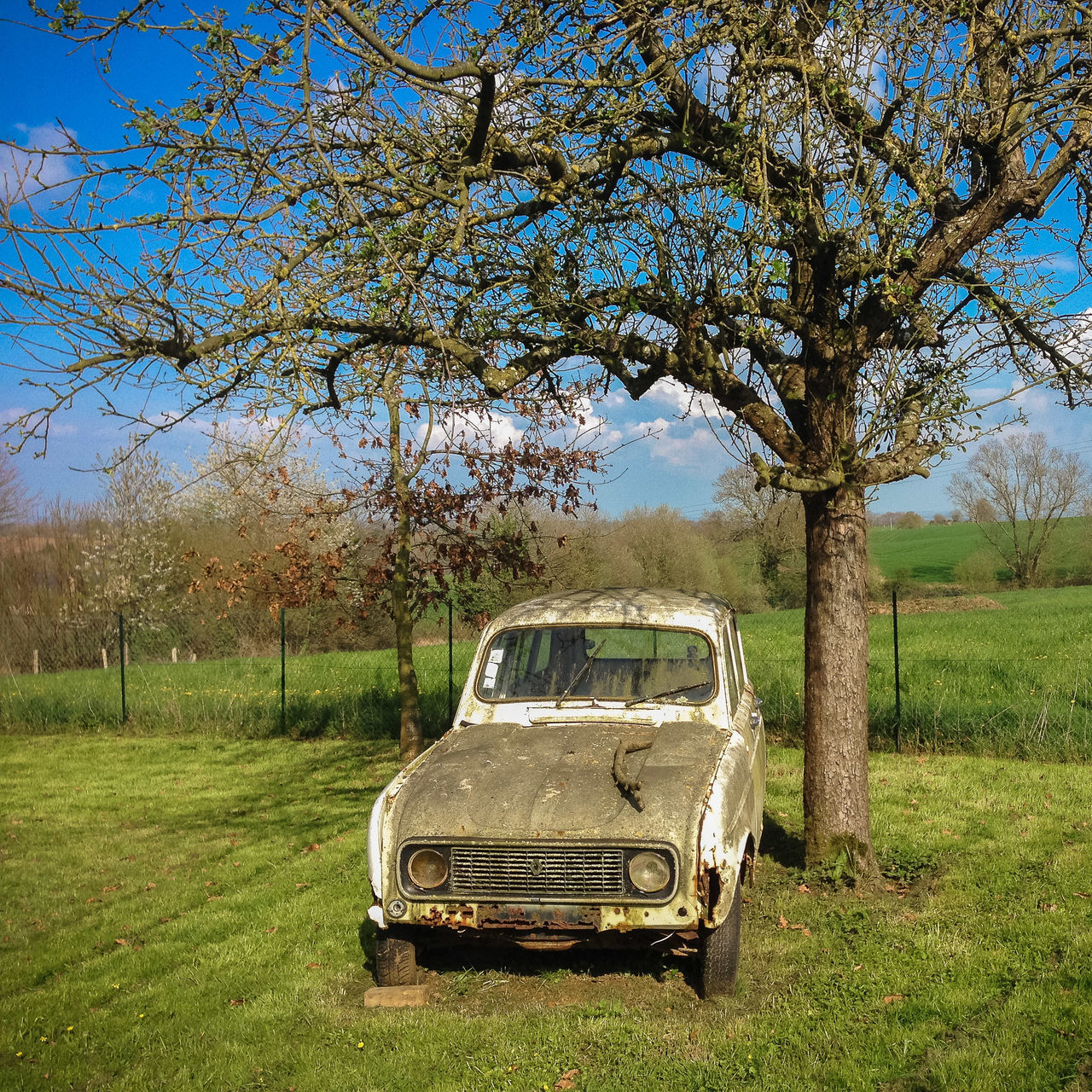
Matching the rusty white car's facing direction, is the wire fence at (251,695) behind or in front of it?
behind

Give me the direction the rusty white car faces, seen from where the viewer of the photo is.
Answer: facing the viewer
